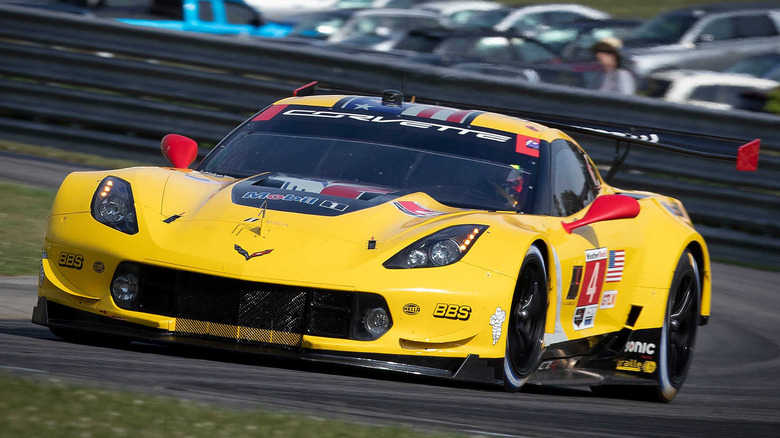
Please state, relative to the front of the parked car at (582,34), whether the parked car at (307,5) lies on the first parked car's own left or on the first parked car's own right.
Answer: on the first parked car's own right

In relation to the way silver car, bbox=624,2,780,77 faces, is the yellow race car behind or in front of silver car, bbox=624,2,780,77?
in front

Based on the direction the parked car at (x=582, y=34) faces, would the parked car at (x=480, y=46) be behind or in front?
in front

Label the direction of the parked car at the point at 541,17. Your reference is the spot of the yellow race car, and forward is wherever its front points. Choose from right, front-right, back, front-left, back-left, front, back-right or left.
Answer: back-right

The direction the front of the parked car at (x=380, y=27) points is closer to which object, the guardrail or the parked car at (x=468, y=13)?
the guardrail

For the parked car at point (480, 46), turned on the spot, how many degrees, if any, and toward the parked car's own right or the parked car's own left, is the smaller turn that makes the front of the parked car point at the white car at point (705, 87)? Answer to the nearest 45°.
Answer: approximately 135° to the parked car's own left

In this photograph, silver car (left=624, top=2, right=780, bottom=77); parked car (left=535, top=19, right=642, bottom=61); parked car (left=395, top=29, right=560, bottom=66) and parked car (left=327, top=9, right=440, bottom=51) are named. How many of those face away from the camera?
0

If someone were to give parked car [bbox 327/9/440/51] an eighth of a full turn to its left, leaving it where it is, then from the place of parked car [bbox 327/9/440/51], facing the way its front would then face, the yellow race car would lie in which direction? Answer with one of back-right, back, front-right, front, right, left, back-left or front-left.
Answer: front

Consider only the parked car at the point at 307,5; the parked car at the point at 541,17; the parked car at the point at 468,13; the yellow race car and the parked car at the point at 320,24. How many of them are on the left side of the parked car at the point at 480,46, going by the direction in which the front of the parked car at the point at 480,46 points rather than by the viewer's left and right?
1

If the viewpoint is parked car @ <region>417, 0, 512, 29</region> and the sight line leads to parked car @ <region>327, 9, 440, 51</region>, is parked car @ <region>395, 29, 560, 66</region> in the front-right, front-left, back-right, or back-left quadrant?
front-left

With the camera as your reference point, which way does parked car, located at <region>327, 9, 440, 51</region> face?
facing the viewer and to the left of the viewer

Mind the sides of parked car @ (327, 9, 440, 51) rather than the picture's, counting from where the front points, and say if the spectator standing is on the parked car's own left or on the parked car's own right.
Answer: on the parked car's own left

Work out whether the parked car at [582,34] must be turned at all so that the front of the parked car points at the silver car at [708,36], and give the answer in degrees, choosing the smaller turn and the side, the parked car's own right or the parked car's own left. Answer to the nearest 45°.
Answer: approximately 90° to the parked car's own left
